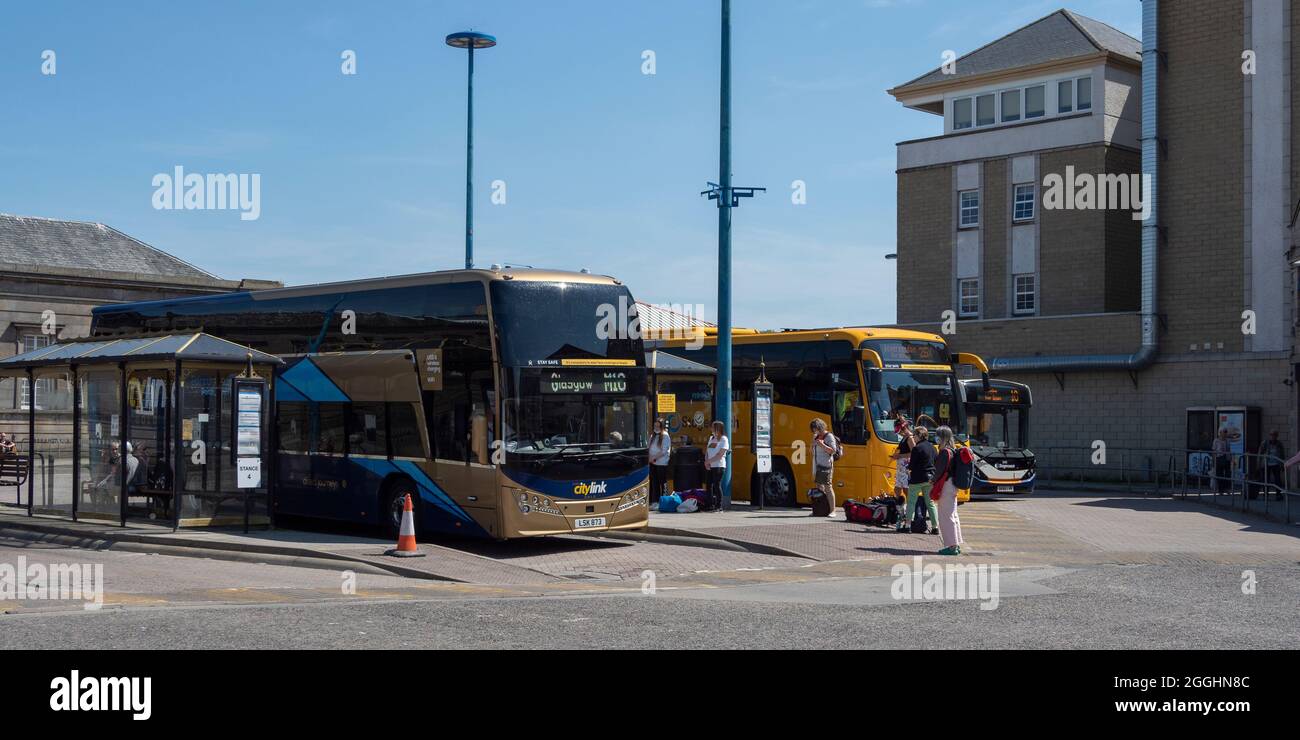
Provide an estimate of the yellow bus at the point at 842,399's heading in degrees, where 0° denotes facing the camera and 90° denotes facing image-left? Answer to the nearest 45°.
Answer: approximately 315°

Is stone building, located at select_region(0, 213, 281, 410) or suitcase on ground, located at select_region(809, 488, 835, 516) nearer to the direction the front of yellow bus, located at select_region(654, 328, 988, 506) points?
the suitcase on ground

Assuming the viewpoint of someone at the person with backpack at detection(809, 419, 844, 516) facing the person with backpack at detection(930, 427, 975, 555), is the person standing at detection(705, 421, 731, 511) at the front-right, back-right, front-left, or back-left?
back-right

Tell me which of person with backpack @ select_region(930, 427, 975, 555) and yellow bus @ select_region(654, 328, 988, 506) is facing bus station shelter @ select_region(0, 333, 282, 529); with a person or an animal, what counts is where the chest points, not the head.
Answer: the person with backpack

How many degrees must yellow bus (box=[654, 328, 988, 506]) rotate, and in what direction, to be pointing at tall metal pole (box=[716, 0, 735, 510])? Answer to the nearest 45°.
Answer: approximately 90° to its right

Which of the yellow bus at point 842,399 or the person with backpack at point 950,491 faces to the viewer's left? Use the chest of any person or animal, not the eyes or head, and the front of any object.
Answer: the person with backpack

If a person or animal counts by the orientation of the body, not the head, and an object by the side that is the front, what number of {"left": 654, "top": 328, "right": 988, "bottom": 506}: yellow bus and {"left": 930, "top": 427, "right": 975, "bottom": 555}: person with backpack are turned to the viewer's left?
1

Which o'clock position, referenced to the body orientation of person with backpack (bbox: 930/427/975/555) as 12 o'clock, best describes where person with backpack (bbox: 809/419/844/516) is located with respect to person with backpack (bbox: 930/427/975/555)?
person with backpack (bbox: 809/419/844/516) is roughly at 2 o'clock from person with backpack (bbox: 930/427/975/555).

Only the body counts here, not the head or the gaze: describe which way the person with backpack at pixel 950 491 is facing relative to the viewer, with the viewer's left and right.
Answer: facing to the left of the viewer
